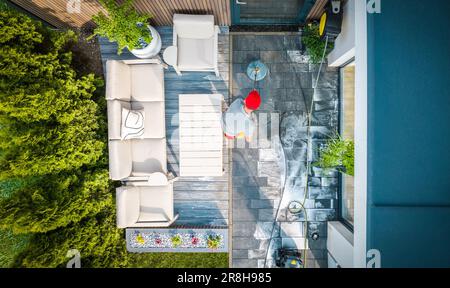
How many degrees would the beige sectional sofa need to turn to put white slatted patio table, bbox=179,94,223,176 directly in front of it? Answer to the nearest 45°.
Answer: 0° — it already faces it

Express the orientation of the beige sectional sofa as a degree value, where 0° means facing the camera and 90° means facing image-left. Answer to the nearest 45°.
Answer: approximately 270°

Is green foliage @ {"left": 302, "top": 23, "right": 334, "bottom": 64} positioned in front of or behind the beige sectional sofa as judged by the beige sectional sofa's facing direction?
in front
